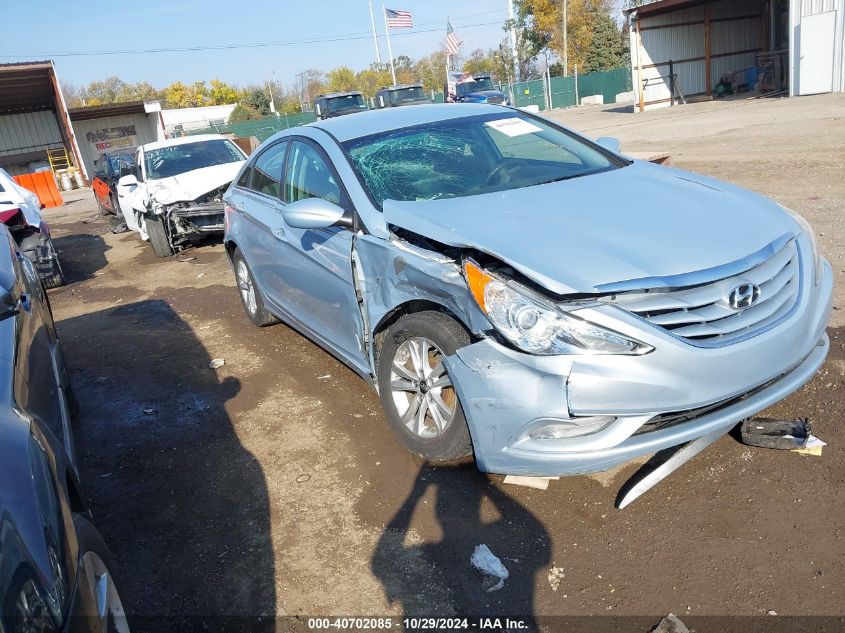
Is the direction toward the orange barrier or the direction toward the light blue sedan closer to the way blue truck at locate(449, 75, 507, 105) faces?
the light blue sedan

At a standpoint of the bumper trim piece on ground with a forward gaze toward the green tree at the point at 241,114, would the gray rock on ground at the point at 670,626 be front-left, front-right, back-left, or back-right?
back-left

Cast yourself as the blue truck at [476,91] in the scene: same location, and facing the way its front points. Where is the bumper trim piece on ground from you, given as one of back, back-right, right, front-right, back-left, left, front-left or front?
front-right

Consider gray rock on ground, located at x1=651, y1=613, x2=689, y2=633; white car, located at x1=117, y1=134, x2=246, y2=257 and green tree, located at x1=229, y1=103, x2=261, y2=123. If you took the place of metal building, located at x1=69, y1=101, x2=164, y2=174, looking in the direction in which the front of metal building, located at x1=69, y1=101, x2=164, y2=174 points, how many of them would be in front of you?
2

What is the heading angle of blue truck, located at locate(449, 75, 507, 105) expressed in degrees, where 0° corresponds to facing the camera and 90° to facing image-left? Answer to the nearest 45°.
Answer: approximately 315°

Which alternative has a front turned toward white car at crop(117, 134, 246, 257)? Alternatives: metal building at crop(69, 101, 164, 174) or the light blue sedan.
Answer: the metal building

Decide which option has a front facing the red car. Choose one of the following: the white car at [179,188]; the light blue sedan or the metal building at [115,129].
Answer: the metal building

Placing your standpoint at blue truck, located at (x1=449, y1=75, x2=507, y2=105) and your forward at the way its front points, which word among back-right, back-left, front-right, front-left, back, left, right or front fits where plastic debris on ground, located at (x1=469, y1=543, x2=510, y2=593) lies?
front-right

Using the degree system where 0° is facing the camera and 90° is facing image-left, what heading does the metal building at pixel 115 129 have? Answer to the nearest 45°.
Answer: approximately 0°
